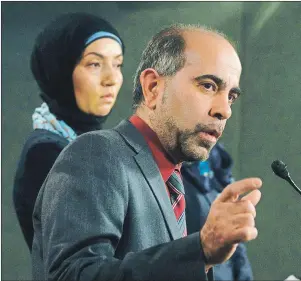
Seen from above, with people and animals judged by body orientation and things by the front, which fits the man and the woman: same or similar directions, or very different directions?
same or similar directions

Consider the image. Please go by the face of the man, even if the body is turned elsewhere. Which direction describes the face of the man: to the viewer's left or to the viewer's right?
to the viewer's right

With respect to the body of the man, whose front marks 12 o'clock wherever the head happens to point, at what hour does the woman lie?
The woman is roughly at 7 o'clock from the man.

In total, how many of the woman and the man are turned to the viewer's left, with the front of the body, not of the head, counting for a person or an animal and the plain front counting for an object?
0

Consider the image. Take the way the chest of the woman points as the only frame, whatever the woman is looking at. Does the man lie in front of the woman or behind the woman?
in front

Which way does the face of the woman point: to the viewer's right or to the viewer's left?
to the viewer's right

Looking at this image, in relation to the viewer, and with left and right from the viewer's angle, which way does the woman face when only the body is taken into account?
facing the viewer and to the right of the viewer

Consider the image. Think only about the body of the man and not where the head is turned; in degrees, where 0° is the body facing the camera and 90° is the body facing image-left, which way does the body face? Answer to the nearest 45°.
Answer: approximately 315°
